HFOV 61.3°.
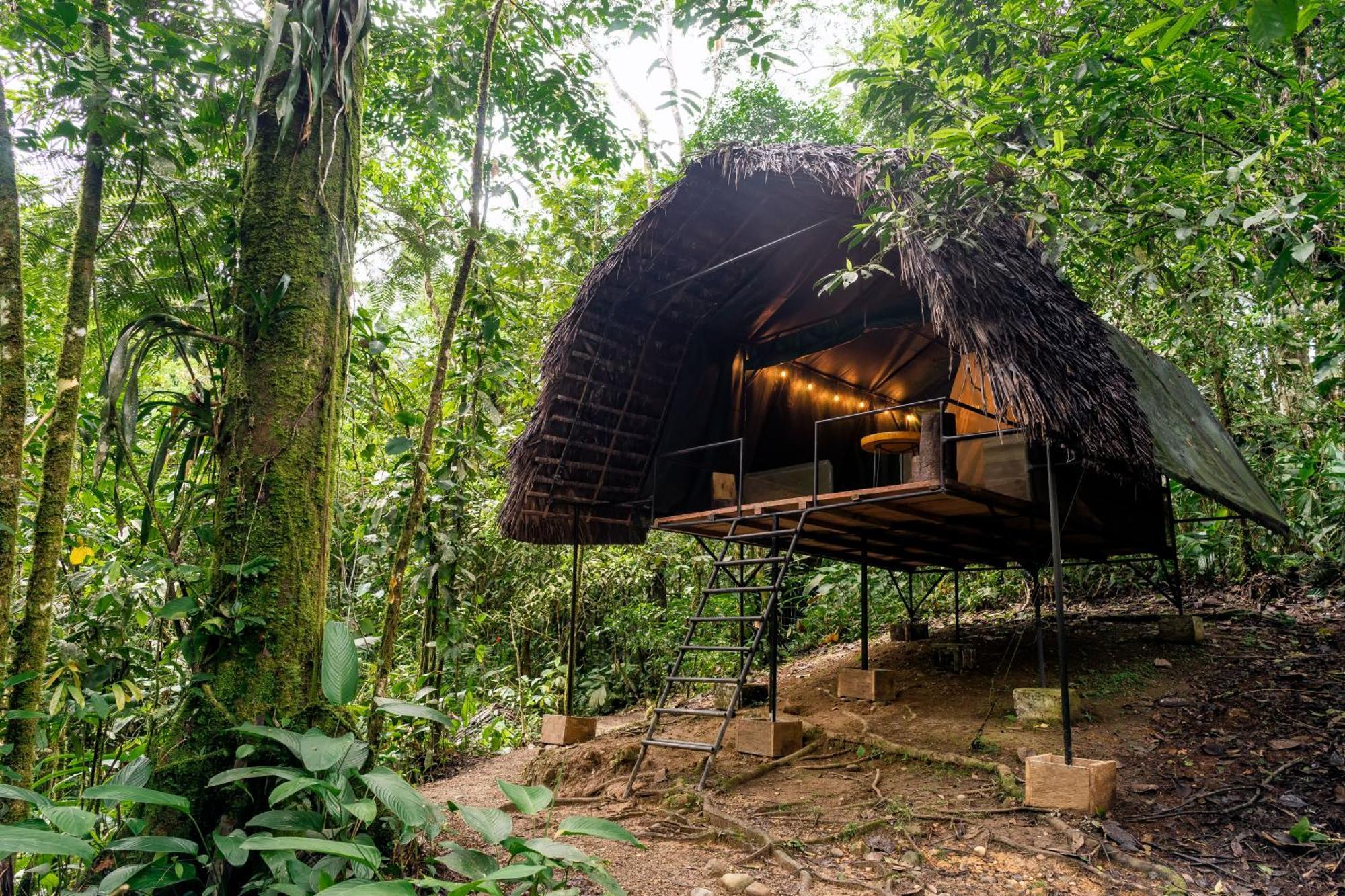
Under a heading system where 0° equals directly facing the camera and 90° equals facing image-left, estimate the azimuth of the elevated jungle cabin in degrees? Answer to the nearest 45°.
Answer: approximately 45°

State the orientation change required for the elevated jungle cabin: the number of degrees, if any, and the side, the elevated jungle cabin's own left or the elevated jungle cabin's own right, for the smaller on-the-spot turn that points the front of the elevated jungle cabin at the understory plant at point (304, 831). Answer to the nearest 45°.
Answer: approximately 45° to the elevated jungle cabin's own left

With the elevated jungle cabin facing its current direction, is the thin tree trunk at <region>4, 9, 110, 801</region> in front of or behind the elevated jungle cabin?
in front
